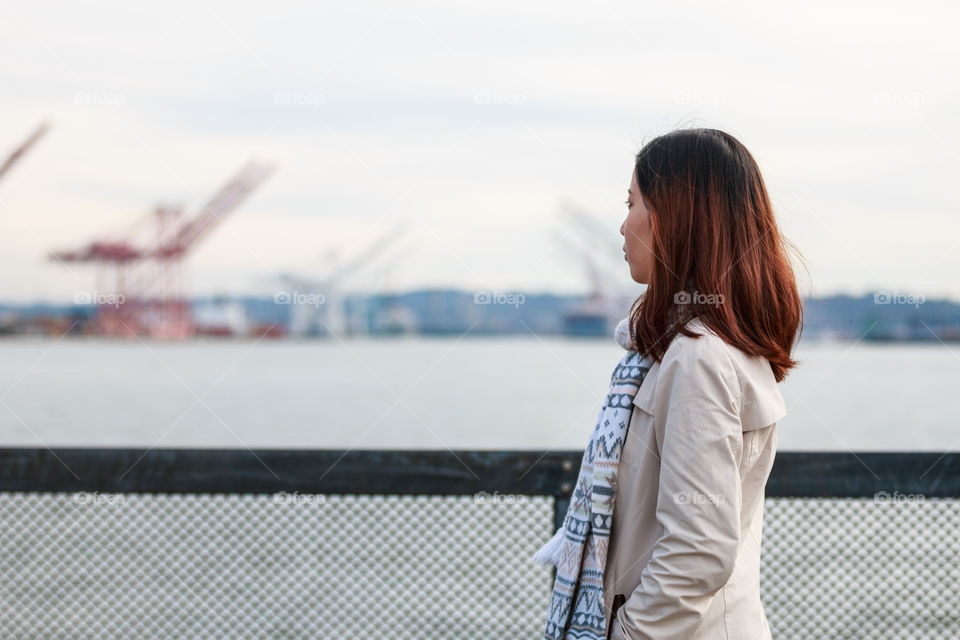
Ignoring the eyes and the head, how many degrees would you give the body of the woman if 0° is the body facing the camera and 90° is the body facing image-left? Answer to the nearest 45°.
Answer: approximately 90°

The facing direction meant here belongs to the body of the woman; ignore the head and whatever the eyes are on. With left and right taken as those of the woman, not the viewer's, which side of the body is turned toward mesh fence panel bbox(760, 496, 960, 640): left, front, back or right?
right
